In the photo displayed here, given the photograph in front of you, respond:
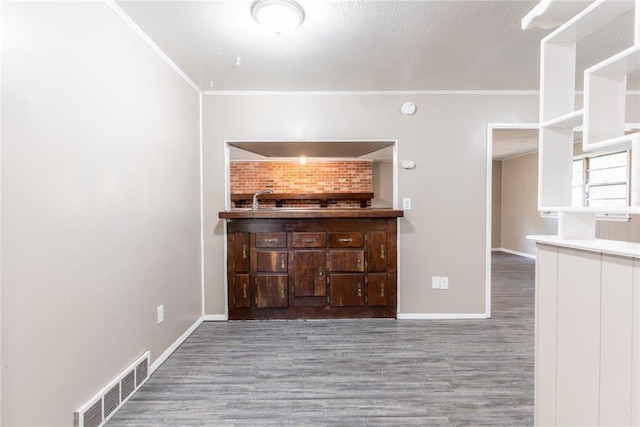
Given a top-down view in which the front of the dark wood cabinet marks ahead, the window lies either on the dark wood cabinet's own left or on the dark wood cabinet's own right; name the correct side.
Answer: on the dark wood cabinet's own left

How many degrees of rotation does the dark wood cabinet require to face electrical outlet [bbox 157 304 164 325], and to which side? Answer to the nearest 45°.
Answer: approximately 45° to its right

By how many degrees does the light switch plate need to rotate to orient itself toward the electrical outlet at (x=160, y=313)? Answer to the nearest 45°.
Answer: approximately 45° to its right

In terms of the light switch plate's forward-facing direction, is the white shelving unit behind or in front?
in front

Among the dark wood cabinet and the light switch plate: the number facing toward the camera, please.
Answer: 2

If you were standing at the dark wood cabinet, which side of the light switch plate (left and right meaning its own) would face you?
right

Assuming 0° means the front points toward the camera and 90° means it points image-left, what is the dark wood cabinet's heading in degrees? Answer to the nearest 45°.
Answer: approximately 0°

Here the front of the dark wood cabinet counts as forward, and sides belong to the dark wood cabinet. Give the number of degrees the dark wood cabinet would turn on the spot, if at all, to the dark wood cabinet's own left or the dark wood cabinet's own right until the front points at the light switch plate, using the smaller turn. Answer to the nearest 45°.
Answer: approximately 90° to the dark wood cabinet's own left

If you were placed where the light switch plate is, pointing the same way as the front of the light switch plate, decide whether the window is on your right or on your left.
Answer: on your left
